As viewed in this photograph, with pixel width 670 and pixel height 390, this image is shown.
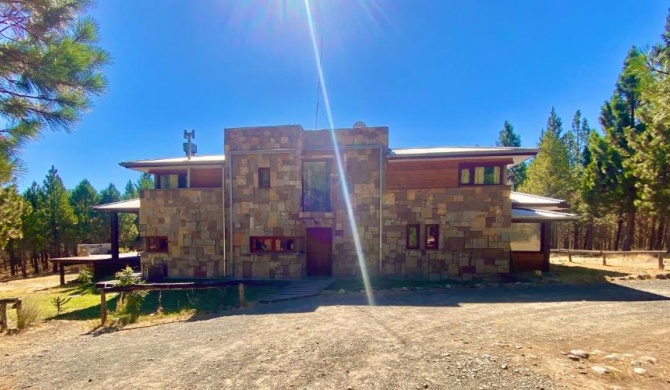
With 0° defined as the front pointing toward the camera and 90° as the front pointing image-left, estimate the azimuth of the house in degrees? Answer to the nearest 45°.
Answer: approximately 0°

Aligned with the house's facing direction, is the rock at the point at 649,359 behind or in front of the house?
in front

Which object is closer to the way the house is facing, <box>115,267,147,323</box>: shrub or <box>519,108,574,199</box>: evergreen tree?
the shrub
